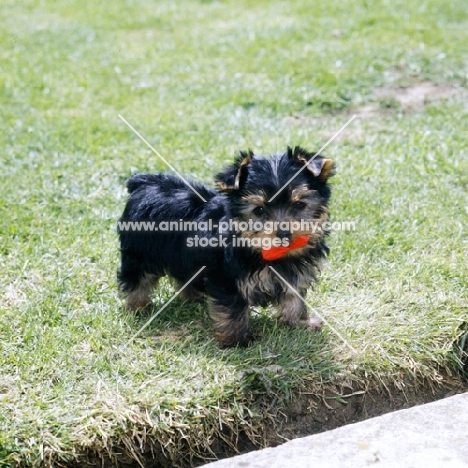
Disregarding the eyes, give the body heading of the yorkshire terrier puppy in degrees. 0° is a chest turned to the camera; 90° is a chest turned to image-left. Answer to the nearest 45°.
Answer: approximately 315°
